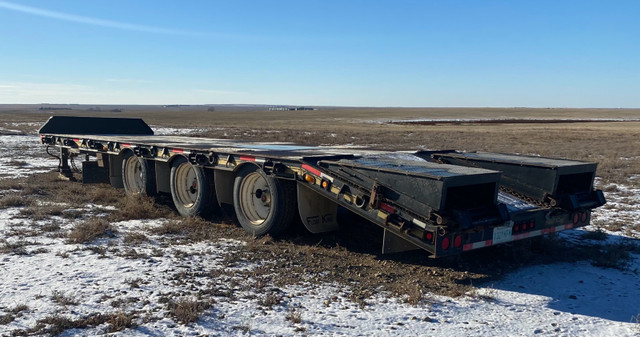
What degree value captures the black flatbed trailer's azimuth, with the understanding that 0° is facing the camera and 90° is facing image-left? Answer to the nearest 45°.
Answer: approximately 135°
